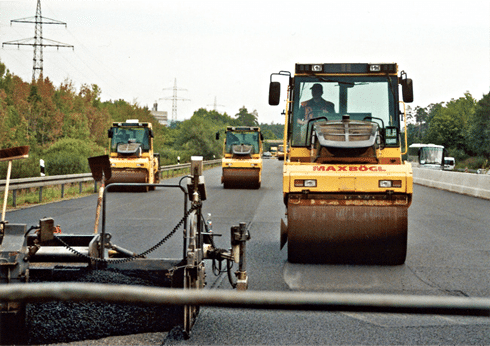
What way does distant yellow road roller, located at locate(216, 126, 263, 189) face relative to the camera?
toward the camera

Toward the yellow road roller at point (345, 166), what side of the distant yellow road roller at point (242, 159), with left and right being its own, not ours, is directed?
front

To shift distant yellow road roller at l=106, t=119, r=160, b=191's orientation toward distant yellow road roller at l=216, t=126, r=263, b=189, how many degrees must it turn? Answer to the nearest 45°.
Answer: approximately 90° to its left

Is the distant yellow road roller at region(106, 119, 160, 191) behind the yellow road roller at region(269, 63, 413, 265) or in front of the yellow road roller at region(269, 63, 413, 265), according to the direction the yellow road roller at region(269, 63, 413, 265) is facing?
behind

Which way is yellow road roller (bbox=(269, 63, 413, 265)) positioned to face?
toward the camera

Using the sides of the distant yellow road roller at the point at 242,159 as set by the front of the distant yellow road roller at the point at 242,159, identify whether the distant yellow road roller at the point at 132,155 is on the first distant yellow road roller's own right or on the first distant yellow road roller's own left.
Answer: on the first distant yellow road roller's own right

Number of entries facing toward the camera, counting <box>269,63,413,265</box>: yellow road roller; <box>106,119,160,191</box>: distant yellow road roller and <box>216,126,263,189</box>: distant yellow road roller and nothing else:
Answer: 3

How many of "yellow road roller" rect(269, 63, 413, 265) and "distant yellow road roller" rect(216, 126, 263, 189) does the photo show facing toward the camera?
2

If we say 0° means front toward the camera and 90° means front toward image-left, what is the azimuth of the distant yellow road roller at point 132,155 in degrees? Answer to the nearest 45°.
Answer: approximately 0°

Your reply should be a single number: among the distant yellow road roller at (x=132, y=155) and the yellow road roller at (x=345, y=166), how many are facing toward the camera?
2

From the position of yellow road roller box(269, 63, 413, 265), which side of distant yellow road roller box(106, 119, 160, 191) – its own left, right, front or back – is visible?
front
